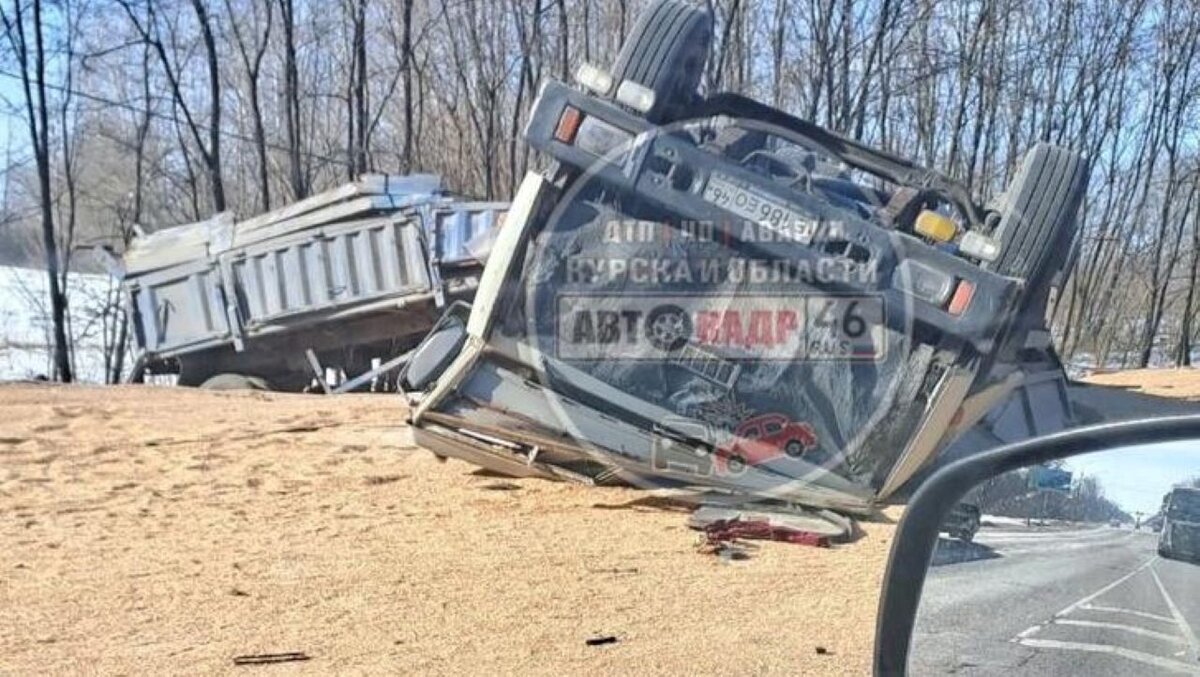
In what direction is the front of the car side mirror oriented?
toward the camera

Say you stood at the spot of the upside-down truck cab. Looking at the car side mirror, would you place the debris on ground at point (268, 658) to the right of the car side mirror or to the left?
right

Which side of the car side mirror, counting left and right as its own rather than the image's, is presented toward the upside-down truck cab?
back

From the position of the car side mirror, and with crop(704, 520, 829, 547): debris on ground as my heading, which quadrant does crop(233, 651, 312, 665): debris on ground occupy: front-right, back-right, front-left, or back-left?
front-left

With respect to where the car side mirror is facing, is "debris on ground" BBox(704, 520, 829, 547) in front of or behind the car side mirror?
behind

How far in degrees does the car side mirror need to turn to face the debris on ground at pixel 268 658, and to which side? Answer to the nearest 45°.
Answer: approximately 135° to its right

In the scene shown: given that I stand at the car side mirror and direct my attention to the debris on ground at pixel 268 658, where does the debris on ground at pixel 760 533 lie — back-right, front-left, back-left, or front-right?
front-right
